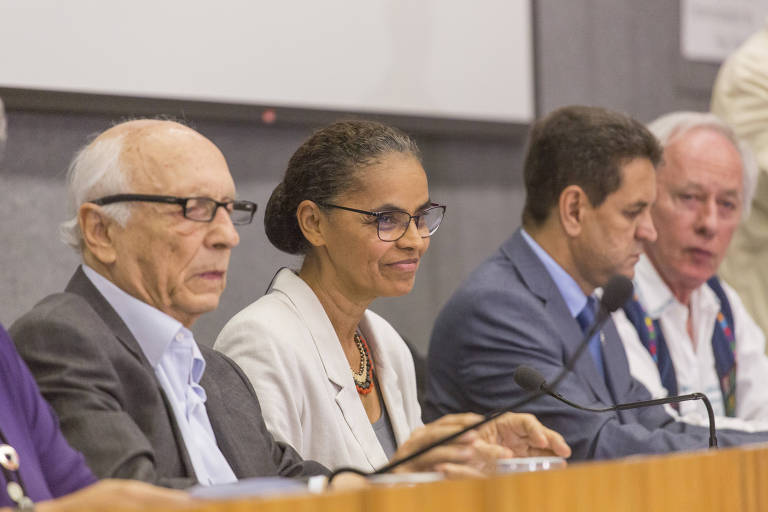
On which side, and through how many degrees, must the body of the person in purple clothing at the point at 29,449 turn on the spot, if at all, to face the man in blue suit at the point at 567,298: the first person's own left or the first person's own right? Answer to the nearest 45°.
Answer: approximately 90° to the first person's own left

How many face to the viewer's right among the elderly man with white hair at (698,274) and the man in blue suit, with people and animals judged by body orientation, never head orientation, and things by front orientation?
1

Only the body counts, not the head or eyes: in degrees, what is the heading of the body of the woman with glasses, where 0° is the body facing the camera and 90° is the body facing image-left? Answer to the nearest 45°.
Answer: approximately 315°

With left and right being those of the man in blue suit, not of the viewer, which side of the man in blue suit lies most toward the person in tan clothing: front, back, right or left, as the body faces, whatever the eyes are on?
left

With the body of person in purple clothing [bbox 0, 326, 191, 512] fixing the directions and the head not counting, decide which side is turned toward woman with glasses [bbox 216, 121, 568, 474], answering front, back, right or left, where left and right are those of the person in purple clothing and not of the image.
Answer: left

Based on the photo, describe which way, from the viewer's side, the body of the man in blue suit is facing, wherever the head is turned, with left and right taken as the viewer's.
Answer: facing to the right of the viewer

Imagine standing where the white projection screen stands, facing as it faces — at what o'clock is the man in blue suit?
The man in blue suit is roughly at 12 o'clock from the white projection screen.

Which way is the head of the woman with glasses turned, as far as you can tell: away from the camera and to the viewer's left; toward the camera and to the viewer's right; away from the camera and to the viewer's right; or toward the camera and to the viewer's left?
toward the camera and to the viewer's right

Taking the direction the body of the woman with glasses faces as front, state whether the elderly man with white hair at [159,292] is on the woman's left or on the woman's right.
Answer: on the woman's right

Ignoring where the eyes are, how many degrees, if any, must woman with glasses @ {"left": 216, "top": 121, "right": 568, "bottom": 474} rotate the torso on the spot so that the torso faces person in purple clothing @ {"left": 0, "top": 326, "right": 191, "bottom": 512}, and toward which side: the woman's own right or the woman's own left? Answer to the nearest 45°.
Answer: approximately 90° to the woman's own right

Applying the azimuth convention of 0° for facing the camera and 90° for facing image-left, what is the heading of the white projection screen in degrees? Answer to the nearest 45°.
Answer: approximately 315°

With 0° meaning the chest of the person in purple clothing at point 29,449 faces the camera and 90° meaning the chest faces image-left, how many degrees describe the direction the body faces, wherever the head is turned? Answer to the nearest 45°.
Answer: approximately 315°

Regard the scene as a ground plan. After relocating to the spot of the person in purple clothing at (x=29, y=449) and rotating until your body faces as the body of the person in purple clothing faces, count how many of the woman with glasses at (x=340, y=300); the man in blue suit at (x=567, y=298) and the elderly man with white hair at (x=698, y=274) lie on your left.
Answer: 3

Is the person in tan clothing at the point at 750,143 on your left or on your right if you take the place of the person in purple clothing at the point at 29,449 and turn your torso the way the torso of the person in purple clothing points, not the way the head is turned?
on your left

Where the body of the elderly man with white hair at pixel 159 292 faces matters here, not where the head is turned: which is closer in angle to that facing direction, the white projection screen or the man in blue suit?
the man in blue suit

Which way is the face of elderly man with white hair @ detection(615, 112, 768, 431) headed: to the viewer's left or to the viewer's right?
to the viewer's left

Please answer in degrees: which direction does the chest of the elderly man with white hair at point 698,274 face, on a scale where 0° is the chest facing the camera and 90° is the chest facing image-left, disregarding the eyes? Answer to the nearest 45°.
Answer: approximately 0°
